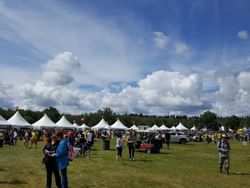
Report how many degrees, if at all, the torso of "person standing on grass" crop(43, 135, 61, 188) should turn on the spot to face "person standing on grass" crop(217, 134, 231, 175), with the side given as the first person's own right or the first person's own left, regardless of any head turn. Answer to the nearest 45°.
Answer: approximately 45° to the first person's own left

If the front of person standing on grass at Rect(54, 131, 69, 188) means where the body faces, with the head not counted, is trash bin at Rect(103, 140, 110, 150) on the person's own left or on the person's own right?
on the person's own right

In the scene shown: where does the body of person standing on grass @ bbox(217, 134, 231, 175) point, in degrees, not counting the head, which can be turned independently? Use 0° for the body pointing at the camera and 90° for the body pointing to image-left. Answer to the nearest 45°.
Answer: approximately 0°

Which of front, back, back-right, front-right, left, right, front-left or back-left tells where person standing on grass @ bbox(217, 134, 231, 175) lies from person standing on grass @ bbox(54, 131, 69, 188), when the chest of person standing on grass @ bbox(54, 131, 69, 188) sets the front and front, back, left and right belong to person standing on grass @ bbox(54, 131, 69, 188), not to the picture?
back-right

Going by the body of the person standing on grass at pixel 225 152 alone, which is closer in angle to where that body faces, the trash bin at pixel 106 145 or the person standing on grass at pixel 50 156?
the person standing on grass

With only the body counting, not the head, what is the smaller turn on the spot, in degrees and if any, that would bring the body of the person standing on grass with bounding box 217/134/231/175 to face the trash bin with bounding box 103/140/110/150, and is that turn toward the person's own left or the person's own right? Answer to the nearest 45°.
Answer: approximately 135° to the person's own right

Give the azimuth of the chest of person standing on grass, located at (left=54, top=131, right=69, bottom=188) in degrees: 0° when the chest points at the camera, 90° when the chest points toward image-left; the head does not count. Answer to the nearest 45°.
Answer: approximately 90°

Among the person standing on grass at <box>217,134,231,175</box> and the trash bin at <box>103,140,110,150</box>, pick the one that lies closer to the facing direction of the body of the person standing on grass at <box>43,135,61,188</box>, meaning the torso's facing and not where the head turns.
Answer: the person standing on grass

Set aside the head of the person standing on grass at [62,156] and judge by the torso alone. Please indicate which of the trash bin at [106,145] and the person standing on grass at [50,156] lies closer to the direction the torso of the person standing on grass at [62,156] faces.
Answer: the person standing on grass
